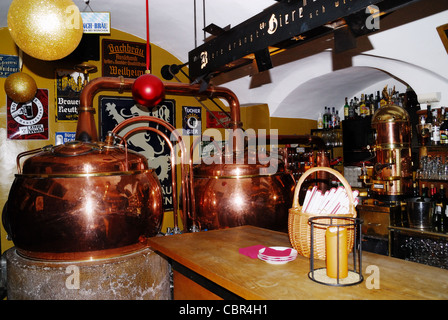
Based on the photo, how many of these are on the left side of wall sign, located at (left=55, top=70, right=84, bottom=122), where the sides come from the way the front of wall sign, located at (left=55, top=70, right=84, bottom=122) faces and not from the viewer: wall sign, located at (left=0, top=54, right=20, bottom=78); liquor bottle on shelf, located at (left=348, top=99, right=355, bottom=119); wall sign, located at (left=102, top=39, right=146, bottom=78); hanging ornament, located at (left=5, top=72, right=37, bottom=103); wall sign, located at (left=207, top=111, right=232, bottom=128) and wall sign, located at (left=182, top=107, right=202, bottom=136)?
4

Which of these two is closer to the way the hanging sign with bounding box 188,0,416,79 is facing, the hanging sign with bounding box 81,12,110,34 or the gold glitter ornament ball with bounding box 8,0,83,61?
the gold glitter ornament ball

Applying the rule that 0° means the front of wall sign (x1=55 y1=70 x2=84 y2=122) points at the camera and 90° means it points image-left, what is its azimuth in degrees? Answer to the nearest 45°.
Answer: approximately 0°

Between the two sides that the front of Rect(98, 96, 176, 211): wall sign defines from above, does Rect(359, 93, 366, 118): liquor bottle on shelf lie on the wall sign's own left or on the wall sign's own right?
on the wall sign's own left

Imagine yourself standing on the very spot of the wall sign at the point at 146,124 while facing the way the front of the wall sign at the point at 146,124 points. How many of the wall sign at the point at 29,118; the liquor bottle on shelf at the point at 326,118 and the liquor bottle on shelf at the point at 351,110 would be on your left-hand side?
2

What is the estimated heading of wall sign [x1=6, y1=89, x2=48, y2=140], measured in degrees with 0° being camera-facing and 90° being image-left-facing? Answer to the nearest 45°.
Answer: approximately 0°

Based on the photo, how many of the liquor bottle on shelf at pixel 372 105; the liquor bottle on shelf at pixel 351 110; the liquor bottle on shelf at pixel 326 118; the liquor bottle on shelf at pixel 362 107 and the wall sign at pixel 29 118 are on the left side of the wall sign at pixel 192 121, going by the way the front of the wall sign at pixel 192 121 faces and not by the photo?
4

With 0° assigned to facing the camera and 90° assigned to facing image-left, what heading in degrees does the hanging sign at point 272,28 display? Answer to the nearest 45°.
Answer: approximately 45°

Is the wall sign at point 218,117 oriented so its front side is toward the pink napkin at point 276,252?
yes
